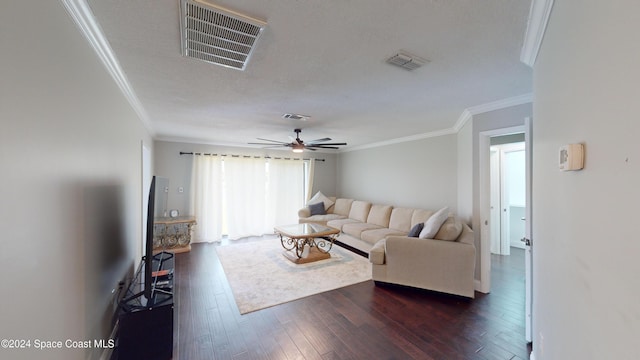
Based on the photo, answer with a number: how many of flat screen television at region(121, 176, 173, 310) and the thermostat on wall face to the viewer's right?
1

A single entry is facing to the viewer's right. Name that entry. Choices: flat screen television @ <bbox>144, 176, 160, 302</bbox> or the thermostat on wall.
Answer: the flat screen television

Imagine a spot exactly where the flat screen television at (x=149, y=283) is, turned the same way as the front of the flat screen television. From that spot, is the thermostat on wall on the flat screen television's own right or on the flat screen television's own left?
on the flat screen television's own right

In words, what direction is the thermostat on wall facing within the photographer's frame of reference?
facing the viewer and to the left of the viewer

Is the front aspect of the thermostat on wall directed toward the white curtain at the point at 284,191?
no

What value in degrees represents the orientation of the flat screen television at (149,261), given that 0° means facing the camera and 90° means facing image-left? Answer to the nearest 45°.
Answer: approximately 270°

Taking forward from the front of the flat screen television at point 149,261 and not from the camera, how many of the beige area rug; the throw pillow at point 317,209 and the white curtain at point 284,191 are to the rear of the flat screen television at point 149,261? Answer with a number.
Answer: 0

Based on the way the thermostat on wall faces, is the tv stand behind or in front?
in front

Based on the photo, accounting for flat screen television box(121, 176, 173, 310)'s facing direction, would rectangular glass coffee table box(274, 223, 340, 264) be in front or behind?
in front

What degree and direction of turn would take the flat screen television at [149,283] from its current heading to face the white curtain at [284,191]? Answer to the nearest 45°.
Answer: approximately 45° to its left

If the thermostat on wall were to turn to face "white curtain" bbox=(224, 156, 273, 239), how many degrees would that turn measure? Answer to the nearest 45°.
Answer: approximately 45° to its right

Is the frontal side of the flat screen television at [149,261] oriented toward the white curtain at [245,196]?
no

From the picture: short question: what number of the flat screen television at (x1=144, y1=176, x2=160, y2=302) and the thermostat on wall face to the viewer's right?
1

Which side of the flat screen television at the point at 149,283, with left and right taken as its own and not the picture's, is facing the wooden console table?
left

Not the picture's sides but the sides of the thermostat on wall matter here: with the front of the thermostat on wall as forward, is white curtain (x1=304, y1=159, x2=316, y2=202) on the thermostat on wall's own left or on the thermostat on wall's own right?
on the thermostat on wall's own right

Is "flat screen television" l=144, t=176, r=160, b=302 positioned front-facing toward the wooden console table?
no
